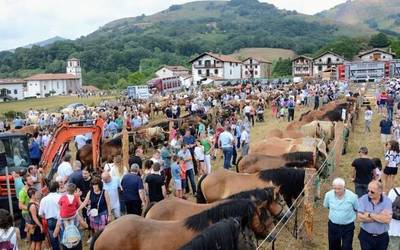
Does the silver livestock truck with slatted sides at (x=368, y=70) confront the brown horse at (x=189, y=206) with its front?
no

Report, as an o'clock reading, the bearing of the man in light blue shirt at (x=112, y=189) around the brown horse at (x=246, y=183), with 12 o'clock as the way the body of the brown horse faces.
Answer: The man in light blue shirt is roughly at 5 o'clock from the brown horse.

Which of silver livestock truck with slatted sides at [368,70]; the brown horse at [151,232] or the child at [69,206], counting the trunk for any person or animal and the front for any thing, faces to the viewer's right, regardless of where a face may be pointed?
the brown horse

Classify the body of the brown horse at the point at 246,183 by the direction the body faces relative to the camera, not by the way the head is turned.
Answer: to the viewer's right

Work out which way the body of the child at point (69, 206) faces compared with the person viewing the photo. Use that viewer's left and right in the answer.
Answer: facing away from the viewer

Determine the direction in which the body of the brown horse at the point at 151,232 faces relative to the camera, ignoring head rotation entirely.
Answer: to the viewer's right

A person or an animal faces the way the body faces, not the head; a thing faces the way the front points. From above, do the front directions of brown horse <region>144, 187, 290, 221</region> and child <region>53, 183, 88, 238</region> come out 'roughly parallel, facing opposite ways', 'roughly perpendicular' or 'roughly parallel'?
roughly perpendicular

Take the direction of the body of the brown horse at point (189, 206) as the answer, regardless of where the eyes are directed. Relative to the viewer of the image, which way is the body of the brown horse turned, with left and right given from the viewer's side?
facing to the right of the viewer
